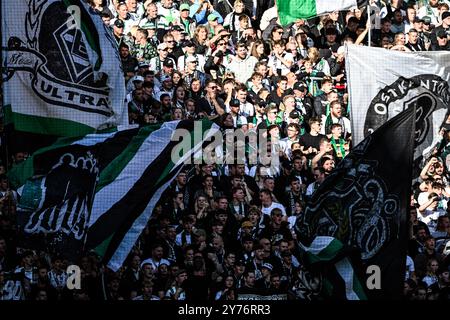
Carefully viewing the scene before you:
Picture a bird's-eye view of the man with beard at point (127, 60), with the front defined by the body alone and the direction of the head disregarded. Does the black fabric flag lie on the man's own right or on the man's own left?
on the man's own left

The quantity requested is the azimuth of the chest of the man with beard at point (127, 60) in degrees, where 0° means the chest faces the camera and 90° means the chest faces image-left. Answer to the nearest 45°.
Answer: approximately 45°

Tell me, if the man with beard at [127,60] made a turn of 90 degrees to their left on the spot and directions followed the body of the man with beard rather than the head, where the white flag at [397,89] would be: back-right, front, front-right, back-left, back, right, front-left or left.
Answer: front-left

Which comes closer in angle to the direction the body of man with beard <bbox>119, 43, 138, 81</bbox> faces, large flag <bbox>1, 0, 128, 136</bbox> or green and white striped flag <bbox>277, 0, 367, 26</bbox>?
the large flag

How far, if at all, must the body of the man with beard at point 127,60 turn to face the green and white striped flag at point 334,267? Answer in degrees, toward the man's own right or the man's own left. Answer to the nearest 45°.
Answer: approximately 90° to the man's own left
